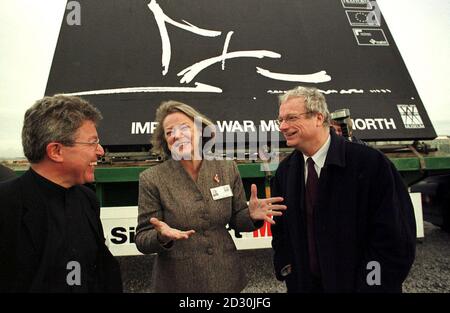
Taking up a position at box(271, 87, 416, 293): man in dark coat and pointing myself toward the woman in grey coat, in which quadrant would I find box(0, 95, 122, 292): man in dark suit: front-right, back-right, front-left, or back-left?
front-left

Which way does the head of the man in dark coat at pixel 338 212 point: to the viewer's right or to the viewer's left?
to the viewer's left

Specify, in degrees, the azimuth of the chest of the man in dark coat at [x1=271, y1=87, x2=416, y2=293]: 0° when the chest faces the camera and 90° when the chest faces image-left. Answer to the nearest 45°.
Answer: approximately 45°

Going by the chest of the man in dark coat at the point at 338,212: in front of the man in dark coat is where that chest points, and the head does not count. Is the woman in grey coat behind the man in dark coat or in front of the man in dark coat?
in front

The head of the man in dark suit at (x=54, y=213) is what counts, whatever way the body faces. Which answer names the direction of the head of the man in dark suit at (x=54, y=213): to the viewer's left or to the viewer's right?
to the viewer's right

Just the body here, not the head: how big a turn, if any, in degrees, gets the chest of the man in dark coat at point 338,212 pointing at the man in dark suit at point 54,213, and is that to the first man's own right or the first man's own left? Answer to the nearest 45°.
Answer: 0° — they already face them

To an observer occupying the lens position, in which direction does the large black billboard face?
facing the viewer

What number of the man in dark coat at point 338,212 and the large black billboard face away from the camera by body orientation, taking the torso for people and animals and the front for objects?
0
